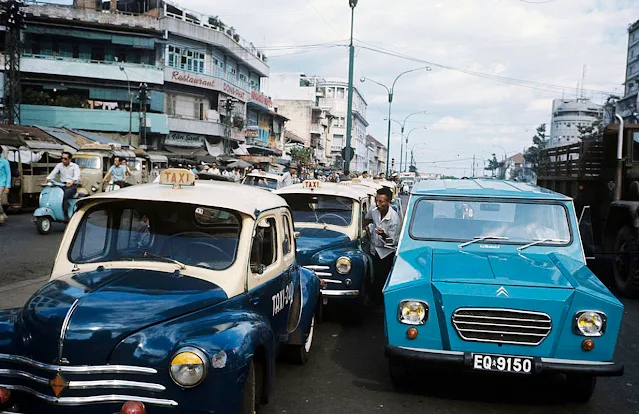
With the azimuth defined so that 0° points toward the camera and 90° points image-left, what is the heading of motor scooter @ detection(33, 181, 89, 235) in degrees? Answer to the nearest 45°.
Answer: approximately 45°

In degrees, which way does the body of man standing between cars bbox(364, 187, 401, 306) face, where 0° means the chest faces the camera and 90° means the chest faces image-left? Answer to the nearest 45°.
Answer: approximately 45°

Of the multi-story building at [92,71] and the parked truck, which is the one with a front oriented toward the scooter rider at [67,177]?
the multi-story building

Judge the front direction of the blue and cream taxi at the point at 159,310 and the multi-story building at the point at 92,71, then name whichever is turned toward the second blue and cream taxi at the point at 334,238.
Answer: the multi-story building

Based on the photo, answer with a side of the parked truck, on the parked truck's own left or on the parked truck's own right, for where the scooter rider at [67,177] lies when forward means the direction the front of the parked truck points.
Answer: on the parked truck's own right

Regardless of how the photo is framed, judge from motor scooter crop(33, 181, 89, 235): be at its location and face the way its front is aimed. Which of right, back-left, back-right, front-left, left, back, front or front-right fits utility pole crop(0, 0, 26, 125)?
back-right

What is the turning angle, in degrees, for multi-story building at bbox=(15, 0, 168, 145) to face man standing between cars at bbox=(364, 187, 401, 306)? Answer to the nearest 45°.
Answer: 0° — it already faces them
